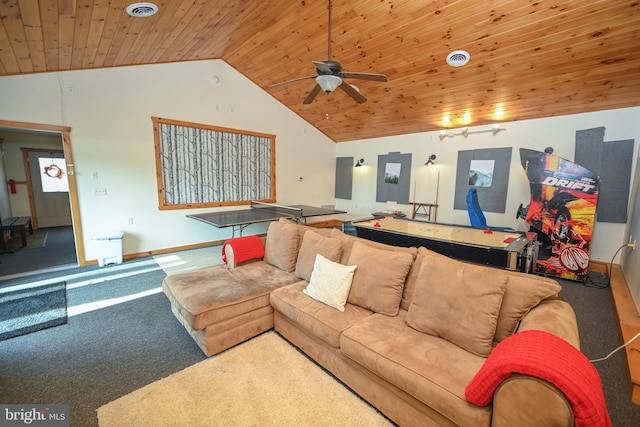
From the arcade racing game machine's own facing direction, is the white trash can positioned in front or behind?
in front

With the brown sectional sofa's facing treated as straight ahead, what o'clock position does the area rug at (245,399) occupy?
The area rug is roughly at 1 o'clock from the brown sectional sofa.

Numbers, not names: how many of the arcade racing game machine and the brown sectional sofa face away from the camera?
0

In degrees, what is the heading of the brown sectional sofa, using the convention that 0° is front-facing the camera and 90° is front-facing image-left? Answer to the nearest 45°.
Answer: approximately 45°

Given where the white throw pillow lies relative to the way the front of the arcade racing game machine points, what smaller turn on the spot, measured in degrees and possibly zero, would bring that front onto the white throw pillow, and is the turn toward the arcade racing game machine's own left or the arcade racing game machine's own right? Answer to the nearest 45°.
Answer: approximately 90° to the arcade racing game machine's own left

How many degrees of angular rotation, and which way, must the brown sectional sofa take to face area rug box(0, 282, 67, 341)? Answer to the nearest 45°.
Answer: approximately 45° to its right

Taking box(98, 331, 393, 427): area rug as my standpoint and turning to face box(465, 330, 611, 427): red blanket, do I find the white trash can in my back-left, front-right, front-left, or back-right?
back-left

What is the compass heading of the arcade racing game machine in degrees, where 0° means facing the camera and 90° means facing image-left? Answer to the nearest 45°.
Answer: approximately 90°

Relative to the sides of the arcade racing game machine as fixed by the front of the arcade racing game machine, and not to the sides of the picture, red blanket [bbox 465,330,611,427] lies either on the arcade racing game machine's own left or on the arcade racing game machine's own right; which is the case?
on the arcade racing game machine's own left

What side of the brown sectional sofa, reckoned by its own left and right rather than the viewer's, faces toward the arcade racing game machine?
back
